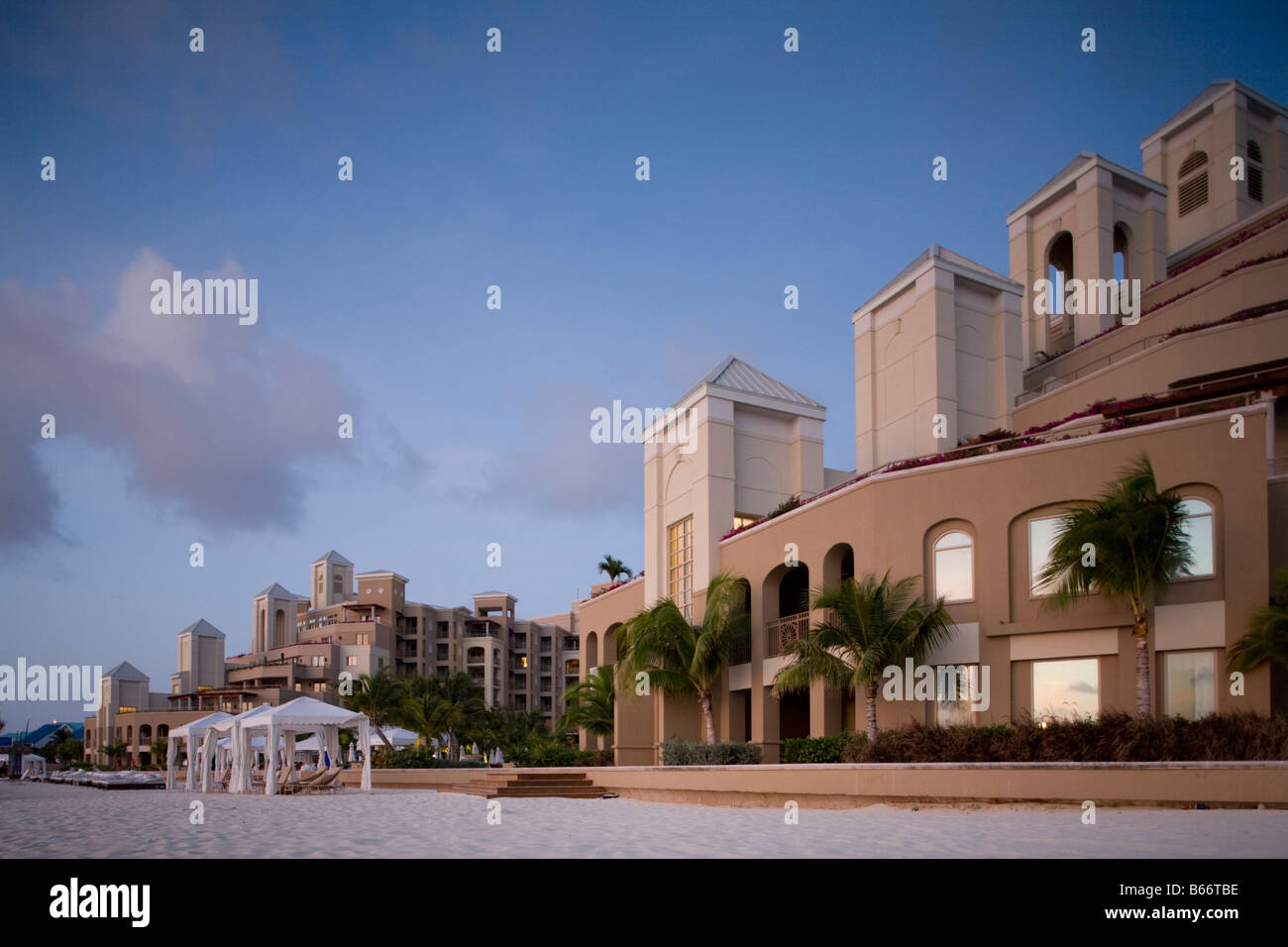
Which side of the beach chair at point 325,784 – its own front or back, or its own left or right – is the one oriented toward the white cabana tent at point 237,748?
front

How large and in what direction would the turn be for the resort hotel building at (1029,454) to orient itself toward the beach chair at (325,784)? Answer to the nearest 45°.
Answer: approximately 45° to its right

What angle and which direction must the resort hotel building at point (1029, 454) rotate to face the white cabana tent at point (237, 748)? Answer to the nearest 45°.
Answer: approximately 45° to its right

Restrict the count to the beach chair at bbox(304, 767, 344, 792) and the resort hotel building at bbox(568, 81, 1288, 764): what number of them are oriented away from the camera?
0

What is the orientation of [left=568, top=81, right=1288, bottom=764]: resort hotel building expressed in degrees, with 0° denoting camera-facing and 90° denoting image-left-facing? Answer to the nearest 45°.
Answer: approximately 45°

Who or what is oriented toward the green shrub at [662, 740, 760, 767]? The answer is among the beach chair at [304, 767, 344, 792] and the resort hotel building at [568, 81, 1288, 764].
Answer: the resort hotel building

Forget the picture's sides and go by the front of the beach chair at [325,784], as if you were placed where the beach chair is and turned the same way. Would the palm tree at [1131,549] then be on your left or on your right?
on your left

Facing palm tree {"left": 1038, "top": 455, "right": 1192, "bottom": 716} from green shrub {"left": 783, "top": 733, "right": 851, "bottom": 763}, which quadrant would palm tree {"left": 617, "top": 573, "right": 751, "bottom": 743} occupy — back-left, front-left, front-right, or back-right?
back-left

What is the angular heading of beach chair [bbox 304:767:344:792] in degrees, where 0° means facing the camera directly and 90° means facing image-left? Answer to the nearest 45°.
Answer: approximately 90°
